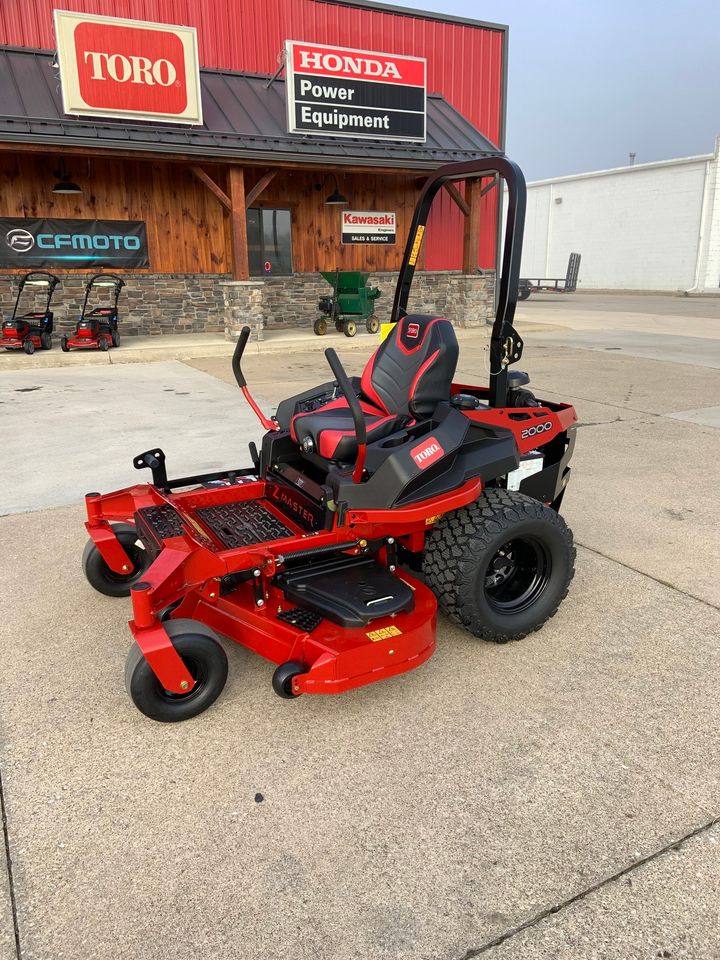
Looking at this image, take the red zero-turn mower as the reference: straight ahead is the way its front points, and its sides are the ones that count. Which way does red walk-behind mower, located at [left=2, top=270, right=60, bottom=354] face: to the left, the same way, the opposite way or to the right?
the same way

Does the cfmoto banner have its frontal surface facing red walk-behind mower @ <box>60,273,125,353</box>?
yes

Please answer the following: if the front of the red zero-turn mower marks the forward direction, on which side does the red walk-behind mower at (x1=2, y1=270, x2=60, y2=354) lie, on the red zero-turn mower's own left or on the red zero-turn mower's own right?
on the red zero-turn mower's own right

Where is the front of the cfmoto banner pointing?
toward the camera

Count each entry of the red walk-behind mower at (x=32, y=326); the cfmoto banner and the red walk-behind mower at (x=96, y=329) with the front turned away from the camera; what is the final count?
0

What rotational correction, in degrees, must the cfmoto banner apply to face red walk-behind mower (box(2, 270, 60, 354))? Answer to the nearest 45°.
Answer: approximately 45° to its right

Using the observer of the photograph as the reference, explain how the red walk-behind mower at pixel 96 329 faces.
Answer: facing the viewer and to the left of the viewer

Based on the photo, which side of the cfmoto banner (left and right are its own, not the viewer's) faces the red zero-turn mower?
front

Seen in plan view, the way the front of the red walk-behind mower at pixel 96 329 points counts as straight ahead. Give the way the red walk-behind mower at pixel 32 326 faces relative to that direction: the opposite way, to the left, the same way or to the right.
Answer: the same way

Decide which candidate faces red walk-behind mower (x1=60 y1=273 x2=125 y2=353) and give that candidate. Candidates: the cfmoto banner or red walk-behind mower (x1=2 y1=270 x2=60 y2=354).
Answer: the cfmoto banner

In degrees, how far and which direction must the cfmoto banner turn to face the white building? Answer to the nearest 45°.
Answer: approximately 135° to its left
